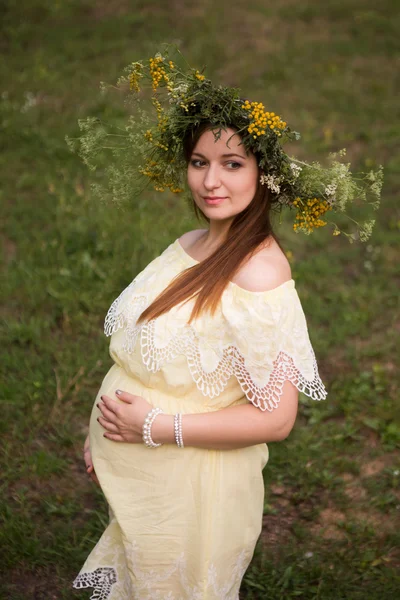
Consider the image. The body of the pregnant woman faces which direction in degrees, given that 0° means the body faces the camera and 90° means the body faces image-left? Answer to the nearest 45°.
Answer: approximately 45°
